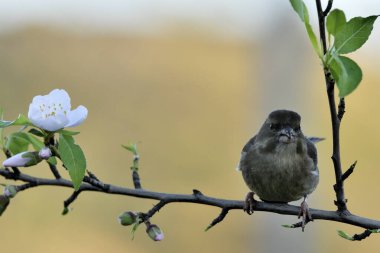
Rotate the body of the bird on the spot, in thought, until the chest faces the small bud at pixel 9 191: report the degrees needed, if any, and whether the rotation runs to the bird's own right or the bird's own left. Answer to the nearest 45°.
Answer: approximately 45° to the bird's own right

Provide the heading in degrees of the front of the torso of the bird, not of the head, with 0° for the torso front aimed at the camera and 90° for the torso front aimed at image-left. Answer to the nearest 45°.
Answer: approximately 0°
